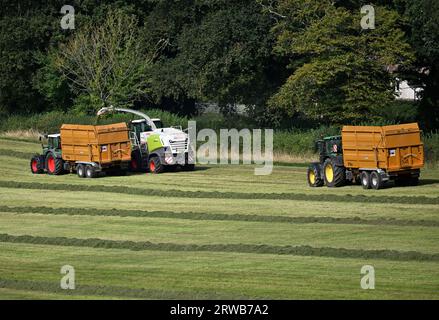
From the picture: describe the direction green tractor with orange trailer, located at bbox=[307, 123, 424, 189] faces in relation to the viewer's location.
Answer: facing away from the viewer and to the left of the viewer

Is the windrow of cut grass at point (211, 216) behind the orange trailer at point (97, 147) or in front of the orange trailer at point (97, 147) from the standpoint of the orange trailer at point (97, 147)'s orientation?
behind

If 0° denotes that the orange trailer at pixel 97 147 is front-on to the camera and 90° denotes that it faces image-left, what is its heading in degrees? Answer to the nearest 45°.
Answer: approximately 135°
